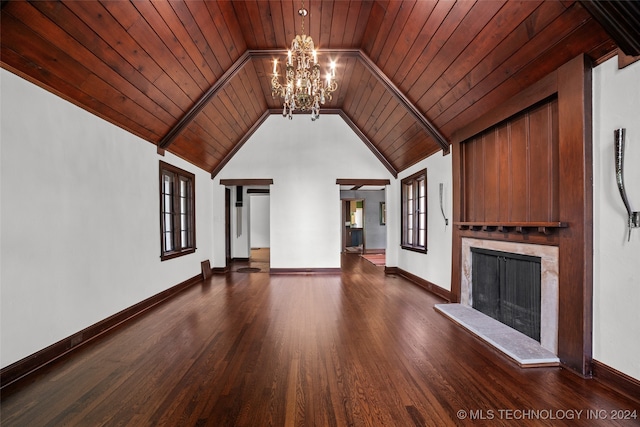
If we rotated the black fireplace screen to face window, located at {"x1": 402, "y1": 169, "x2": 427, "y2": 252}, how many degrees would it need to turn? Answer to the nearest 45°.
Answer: approximately 90° to its right

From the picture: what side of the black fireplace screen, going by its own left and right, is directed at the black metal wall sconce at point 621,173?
left

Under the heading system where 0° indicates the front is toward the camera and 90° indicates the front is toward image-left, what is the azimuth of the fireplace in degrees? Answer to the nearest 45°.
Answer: approximately 45°

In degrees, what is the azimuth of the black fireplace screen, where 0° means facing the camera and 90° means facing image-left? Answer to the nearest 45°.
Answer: approximately 45°

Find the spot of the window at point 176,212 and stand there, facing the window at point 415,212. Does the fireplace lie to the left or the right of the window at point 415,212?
right

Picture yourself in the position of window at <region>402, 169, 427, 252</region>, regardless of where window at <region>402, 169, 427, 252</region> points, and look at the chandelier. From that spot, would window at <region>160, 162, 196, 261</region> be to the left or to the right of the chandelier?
right

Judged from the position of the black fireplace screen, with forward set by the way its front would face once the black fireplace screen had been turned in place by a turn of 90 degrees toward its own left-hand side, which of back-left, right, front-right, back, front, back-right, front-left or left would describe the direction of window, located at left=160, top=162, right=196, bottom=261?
back-right

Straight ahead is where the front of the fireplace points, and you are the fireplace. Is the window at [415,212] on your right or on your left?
on your right
